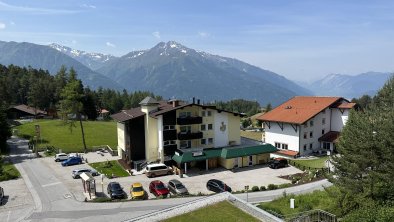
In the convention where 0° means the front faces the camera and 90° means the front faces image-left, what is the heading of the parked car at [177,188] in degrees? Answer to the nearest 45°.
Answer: approximately 315°

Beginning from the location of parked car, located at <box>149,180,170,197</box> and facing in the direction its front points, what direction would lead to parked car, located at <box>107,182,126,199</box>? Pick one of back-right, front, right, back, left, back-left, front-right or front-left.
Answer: back-right

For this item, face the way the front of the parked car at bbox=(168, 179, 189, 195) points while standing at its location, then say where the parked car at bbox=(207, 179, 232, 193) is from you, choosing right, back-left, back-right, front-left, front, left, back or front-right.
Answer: front-left

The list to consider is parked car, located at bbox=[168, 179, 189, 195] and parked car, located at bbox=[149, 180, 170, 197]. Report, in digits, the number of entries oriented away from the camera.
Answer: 0

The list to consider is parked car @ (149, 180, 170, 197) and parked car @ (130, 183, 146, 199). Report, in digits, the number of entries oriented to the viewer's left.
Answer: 0

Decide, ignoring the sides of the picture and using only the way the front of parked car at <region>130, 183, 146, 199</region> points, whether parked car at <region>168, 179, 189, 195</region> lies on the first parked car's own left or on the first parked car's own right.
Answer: on the first parked car's own left

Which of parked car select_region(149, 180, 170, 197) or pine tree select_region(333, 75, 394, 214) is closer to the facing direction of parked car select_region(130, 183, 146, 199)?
the pine tree

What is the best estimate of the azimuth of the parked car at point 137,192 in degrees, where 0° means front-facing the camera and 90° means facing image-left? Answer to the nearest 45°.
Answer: approximately 0°
